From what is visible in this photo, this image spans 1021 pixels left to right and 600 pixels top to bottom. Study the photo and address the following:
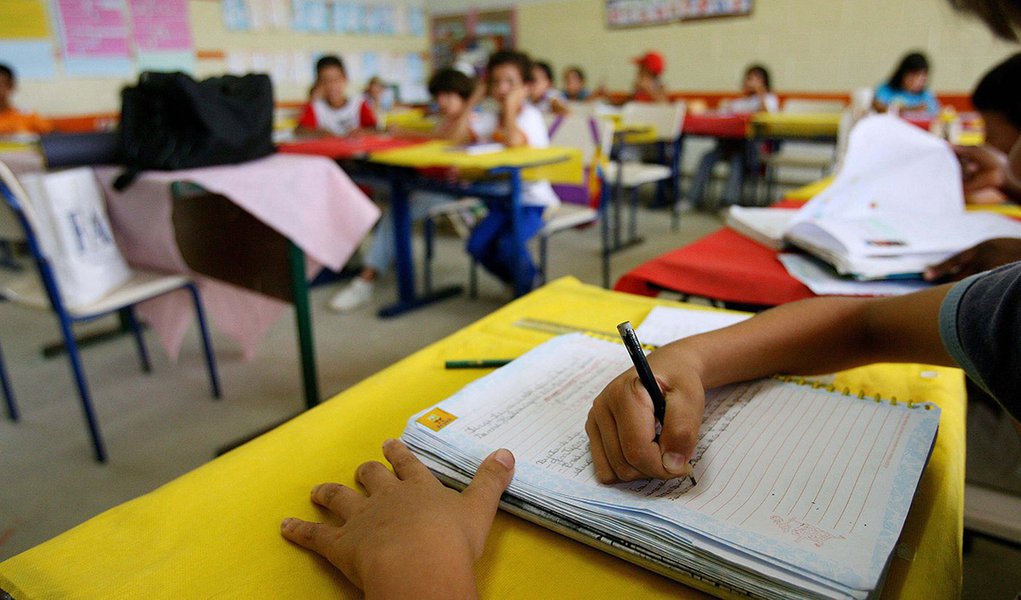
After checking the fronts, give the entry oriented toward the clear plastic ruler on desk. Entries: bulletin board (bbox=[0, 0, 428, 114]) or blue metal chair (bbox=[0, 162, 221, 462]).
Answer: the bulletin board

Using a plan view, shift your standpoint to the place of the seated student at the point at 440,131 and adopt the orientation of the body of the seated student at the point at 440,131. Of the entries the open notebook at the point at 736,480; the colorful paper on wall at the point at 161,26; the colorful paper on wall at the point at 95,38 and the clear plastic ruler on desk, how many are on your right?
2

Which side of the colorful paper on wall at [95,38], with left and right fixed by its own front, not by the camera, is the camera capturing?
front

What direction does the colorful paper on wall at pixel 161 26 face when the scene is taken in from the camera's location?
facing the viewer

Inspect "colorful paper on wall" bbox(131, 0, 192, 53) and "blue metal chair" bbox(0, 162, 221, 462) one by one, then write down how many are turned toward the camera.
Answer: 1

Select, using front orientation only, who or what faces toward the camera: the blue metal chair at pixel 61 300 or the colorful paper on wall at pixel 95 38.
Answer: the colorful paper on wall

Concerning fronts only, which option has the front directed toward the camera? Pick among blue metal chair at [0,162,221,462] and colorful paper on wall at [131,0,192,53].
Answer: the colorful paper on wall

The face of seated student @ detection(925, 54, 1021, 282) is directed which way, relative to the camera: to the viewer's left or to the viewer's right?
to the viewer's left

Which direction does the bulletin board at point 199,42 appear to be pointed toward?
toward the camera

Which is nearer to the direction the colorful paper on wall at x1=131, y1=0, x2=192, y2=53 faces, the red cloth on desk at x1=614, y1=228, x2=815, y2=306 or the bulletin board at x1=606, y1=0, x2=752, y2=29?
the red cloth on desk

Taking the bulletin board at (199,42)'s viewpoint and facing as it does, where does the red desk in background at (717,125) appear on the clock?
The red desk in background is roughly at 10 o'clock from the bulletin board.

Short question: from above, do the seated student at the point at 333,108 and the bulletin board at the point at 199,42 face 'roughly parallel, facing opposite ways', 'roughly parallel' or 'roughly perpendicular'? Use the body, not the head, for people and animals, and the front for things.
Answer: roughly parallel

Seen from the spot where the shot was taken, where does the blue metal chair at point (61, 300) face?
facing away from the viewer and to the right of the viewer

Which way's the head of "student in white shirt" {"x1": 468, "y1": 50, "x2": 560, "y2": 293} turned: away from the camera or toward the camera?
toward the camera
